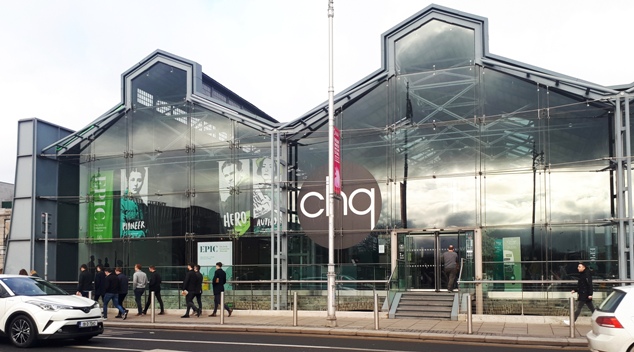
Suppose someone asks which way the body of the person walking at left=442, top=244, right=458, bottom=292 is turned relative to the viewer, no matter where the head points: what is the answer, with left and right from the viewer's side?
facing away from the viewer

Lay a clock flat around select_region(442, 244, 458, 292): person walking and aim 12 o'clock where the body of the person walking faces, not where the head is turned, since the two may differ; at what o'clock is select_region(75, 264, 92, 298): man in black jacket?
The man in black jacket is roughly at 9 o'clock from the person walking.

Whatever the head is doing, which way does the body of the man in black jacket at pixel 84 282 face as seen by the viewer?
to the viewer's left

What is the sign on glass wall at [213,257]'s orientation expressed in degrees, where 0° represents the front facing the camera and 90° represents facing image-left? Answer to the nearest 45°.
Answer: approximately 0°

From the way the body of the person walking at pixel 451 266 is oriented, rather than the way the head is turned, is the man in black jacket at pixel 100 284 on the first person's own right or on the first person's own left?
on the first person's own left

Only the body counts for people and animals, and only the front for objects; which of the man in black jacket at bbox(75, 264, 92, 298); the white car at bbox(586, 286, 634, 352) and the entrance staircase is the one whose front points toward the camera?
the entrance staircase

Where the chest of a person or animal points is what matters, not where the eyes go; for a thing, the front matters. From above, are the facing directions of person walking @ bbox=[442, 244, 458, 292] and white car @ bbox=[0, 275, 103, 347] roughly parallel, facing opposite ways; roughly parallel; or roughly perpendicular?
roughly perpendicular
